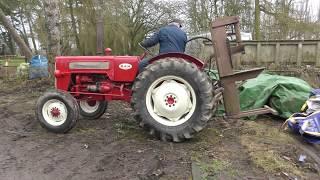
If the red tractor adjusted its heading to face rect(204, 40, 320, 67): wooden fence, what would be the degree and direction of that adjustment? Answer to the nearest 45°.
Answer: approximately 135° to its right

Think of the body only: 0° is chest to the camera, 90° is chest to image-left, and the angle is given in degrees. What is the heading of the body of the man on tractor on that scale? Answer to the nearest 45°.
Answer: approximately 135°

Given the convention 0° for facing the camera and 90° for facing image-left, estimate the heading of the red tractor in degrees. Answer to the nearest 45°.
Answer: approximately 90°

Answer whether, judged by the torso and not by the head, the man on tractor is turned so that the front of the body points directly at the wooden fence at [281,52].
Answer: no

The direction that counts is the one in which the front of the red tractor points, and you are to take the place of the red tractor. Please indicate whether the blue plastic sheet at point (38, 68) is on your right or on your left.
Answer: on your right

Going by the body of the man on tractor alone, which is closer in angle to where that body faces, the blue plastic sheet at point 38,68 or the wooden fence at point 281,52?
the blue plastic sheet

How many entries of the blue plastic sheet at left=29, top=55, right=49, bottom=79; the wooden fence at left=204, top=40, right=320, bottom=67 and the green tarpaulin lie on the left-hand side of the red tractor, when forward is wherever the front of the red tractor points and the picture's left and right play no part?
0

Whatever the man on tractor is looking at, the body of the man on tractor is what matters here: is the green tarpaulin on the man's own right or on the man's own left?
on the man's own right

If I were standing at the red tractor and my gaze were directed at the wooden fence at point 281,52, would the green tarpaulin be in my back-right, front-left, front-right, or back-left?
front-right
